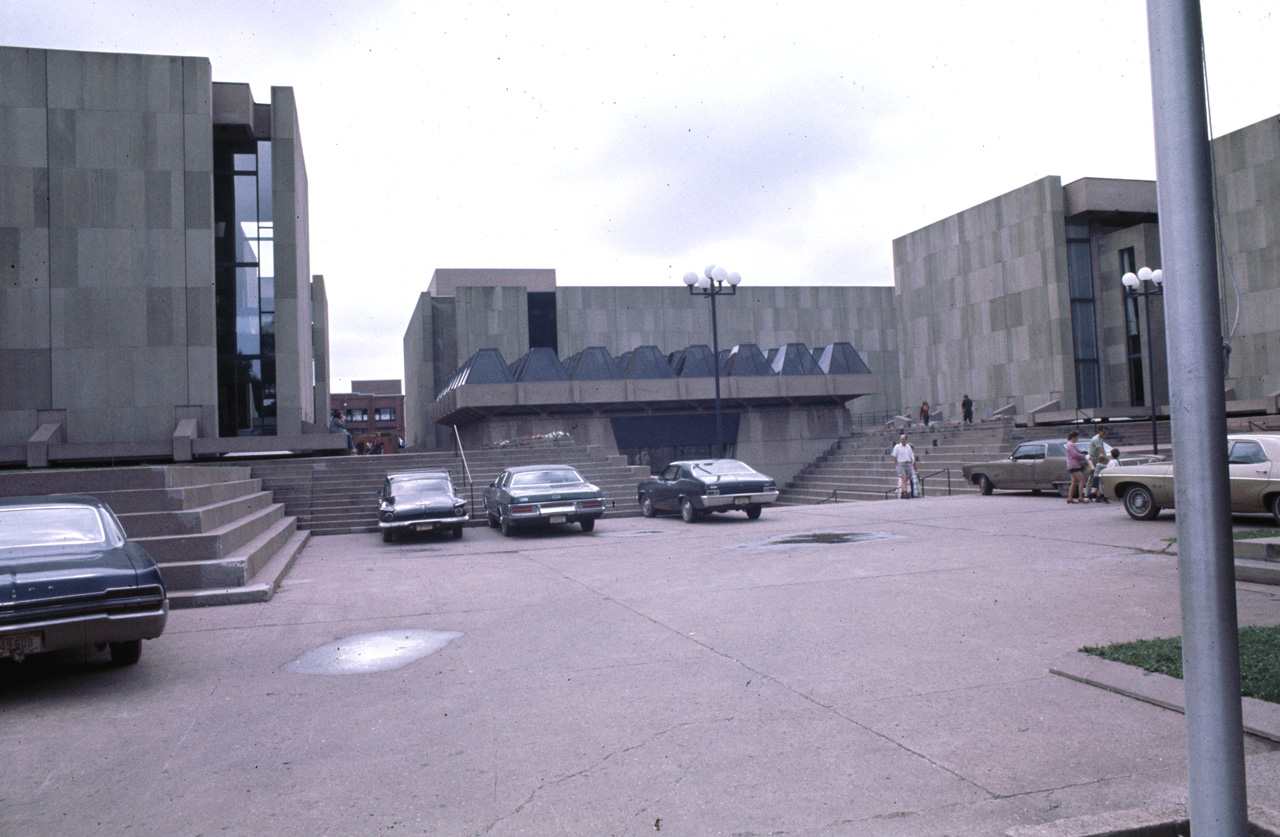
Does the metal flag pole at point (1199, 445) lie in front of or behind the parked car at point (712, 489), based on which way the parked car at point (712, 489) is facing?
behind

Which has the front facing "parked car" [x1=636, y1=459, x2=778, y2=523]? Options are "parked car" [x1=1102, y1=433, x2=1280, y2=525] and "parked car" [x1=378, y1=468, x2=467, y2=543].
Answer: "parked car" [x1=1102, y1=433, x2=1280, y2=525]

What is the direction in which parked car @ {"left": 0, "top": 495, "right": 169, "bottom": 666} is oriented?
away from the camera

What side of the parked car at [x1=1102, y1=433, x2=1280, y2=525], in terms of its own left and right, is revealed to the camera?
left

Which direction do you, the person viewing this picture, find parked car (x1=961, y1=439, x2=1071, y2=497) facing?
facing to the left of the viewer

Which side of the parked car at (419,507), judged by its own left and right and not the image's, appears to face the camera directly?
back

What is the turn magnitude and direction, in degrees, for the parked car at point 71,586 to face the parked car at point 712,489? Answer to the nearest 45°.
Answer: approximately 45° to its right

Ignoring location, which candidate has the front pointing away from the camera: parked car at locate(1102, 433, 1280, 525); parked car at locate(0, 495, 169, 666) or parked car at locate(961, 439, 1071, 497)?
parked car at locate(0, 495, 169, 666)

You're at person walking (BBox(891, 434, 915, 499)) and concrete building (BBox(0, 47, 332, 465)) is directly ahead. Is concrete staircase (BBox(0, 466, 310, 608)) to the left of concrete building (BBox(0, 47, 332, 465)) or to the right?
left

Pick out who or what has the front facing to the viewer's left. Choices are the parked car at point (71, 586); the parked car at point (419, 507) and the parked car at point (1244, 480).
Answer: the parked car at point (1244, 480)

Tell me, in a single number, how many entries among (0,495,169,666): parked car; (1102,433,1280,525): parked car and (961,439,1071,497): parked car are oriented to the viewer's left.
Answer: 2
